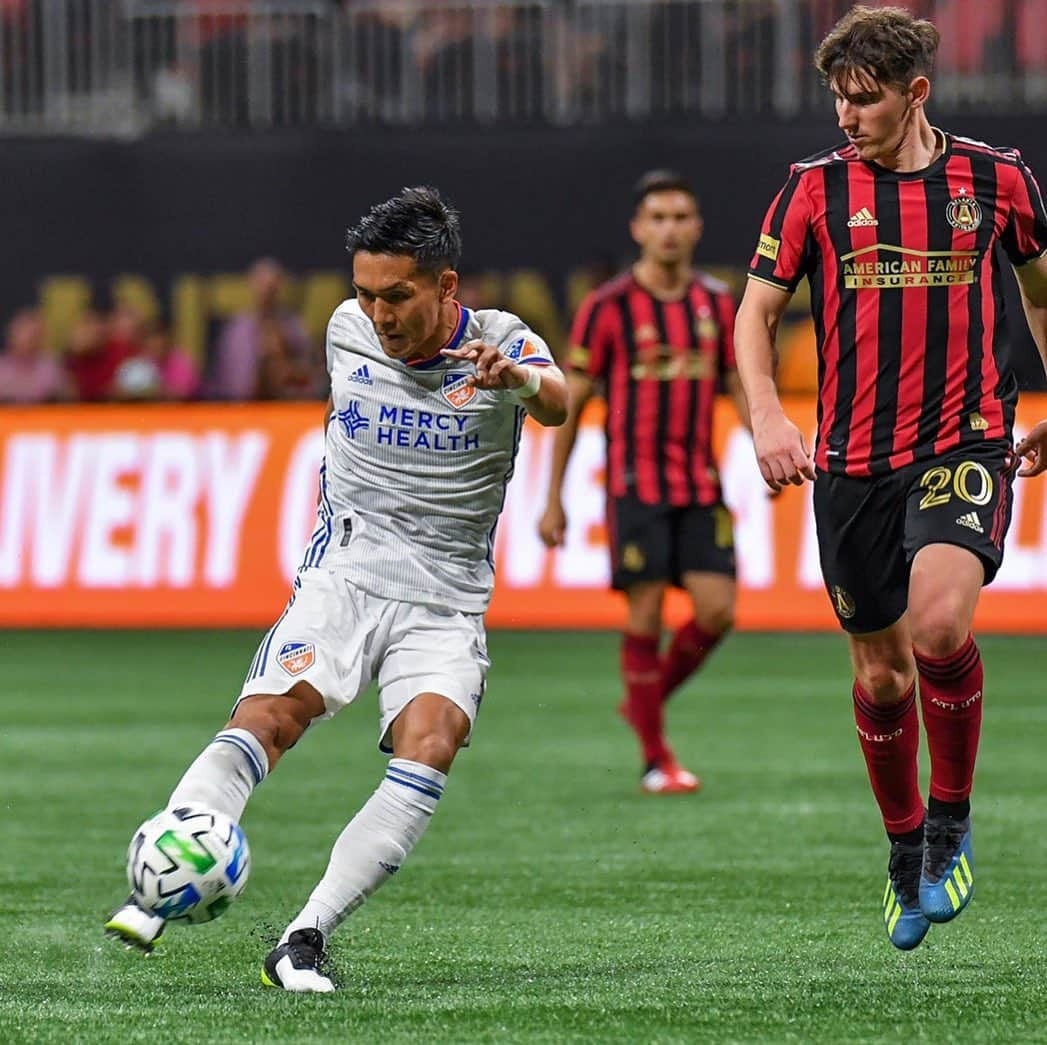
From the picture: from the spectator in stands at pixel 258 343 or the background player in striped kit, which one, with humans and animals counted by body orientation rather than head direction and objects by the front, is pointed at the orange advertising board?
the spectator in stands

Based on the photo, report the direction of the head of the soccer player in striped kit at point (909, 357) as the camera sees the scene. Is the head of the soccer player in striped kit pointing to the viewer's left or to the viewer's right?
to the viewer's left

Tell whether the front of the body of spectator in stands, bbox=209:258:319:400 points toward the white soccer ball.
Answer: yes

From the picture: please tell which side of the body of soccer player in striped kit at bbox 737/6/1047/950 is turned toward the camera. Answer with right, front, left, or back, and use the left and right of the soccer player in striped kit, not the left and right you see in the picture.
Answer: front

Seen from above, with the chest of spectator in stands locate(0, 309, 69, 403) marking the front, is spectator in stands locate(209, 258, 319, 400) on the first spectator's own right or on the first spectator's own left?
on the first spectator's own left

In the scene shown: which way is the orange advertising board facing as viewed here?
toward the camera

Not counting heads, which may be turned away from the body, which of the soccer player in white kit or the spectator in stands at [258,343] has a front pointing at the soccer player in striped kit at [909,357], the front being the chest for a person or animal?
the spectator in stands

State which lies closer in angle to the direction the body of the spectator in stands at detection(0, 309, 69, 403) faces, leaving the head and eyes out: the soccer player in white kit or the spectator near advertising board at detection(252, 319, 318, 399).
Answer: the soccer player in white kit

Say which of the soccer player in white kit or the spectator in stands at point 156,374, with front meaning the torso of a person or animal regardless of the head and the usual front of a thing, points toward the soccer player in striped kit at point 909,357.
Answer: the spectator in stands

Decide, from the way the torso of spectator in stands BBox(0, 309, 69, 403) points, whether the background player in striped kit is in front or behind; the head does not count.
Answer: in front

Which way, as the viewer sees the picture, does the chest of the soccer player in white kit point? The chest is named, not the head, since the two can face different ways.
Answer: toward the camera

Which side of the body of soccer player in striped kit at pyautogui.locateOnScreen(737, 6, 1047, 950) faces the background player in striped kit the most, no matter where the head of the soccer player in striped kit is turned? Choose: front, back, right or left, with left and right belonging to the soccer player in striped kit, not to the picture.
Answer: back

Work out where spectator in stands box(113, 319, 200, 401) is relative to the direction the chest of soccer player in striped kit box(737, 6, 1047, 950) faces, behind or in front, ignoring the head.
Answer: behind
